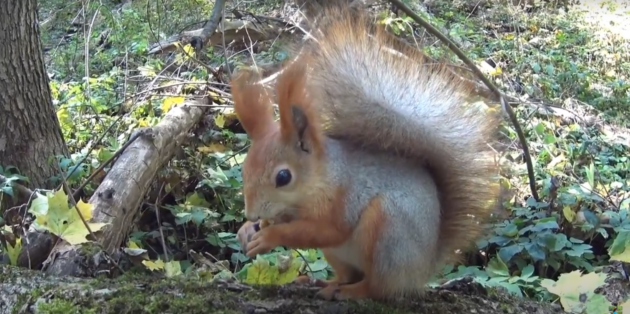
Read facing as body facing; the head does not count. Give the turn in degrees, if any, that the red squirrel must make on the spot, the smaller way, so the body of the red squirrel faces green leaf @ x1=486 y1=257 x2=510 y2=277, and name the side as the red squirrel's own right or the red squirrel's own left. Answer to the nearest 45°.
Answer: approximately 135° to the red squirrel's own right

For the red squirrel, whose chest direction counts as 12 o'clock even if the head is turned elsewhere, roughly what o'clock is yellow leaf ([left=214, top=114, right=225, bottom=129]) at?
The yellow leaf is roughly at 2 o'clock from the red squirrel.

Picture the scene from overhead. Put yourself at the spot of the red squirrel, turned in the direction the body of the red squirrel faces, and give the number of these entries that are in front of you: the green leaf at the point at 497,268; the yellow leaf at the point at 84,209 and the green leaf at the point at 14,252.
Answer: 2

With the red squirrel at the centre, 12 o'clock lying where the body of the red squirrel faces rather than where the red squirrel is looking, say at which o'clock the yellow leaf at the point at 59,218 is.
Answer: The yellow leaf is roughly at 12 o'clock from the red squirrel.

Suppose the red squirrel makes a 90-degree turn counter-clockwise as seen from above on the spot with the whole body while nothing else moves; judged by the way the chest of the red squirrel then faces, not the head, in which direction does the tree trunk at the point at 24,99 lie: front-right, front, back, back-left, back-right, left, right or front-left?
back-right

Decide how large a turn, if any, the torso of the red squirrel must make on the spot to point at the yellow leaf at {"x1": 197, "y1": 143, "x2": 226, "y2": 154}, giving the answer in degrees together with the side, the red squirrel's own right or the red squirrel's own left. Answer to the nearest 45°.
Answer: approximately 45° to the red squirrel's own right

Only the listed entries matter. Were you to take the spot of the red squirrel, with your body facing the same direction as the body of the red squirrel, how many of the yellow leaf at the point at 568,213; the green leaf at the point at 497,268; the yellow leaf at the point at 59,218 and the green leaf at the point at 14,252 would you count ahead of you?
2

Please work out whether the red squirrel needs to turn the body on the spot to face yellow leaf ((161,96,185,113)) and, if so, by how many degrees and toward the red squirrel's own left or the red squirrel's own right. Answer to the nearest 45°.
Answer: approximately 45° to the red squirrel's own right

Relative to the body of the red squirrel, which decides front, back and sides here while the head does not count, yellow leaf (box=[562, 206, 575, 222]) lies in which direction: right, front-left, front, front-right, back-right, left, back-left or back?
back-right

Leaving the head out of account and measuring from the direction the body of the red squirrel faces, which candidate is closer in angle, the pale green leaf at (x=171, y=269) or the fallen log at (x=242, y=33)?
the pale green leaf

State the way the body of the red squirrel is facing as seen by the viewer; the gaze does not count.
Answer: to the viewer's left

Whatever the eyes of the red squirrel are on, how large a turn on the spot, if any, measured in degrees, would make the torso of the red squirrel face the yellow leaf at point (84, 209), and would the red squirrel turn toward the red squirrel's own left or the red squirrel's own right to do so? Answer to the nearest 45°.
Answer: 0° — it already faces it

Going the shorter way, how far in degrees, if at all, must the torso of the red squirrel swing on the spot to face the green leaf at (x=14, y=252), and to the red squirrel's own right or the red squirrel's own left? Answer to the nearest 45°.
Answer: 0° — it already faces it
